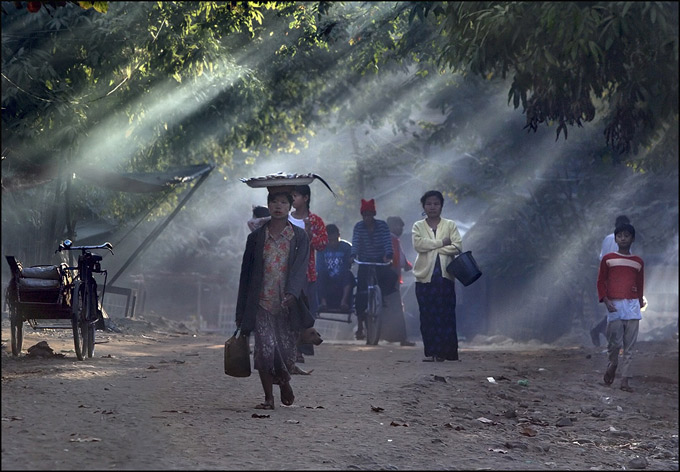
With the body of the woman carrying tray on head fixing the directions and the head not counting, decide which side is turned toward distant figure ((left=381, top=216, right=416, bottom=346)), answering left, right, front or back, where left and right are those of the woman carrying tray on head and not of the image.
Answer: back

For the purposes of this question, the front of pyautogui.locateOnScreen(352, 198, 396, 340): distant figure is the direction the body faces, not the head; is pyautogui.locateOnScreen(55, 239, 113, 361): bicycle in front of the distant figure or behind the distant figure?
in front

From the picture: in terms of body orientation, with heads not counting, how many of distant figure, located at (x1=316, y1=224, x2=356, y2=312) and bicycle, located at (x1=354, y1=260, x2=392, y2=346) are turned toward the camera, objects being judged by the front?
2

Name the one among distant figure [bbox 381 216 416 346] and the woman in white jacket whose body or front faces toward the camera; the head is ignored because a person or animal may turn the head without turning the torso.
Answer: the woman in white jacket

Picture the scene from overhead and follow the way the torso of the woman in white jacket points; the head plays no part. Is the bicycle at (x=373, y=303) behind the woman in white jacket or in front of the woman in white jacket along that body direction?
behind

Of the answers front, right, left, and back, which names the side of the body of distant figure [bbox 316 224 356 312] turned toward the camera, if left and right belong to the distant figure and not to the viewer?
front

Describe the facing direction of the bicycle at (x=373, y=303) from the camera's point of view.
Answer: facing the viewer

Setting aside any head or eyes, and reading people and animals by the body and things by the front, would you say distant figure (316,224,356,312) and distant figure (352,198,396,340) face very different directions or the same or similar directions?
same or similar directions

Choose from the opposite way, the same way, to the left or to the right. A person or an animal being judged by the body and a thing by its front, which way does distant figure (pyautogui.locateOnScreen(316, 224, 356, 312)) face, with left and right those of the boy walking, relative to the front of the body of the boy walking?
the same way

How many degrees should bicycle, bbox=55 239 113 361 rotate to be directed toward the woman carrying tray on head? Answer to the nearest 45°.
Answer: approximately 45° to its left

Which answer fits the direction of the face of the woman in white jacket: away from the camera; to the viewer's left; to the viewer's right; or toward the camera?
toward the camera

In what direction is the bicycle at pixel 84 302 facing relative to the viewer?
toward the camera

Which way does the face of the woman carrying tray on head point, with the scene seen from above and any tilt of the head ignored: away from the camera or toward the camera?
toward the camera

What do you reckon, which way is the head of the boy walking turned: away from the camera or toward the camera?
toward the camera

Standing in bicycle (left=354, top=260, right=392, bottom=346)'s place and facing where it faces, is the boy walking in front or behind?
in front
